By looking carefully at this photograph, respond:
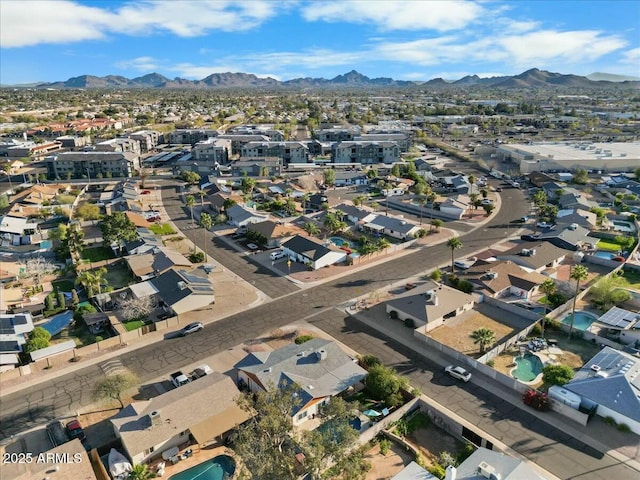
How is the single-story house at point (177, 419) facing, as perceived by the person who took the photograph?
facing away from the viewer and to the left of the viewer

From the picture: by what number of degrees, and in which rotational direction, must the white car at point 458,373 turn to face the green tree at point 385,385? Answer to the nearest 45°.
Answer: approximately 90° to its left

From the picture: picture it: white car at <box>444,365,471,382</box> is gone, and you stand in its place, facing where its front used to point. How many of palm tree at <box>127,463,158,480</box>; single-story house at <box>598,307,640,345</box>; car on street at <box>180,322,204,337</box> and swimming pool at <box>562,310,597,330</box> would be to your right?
2

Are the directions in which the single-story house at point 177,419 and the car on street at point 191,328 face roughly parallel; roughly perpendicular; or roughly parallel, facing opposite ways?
roughly perpendicular

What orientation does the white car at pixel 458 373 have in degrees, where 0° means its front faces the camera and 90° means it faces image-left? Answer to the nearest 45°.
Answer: approximately 135°

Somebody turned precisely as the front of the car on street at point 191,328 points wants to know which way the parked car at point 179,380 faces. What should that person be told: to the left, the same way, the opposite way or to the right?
to the left

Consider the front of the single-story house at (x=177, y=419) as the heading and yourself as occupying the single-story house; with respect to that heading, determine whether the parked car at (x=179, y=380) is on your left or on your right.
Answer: on your right

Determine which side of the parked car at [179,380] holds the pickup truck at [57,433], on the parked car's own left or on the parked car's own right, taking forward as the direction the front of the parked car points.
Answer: on the parked car's own right

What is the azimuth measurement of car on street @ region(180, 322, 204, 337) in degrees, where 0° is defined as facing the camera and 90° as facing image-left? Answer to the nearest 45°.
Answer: approximately 45°

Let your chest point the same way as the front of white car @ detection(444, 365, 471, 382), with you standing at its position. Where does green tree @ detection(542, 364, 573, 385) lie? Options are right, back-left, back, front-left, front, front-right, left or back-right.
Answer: back-right

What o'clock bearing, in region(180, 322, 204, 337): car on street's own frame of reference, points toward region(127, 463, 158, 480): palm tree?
The palm tree is roughly at 11 o'clock from the car on street.
